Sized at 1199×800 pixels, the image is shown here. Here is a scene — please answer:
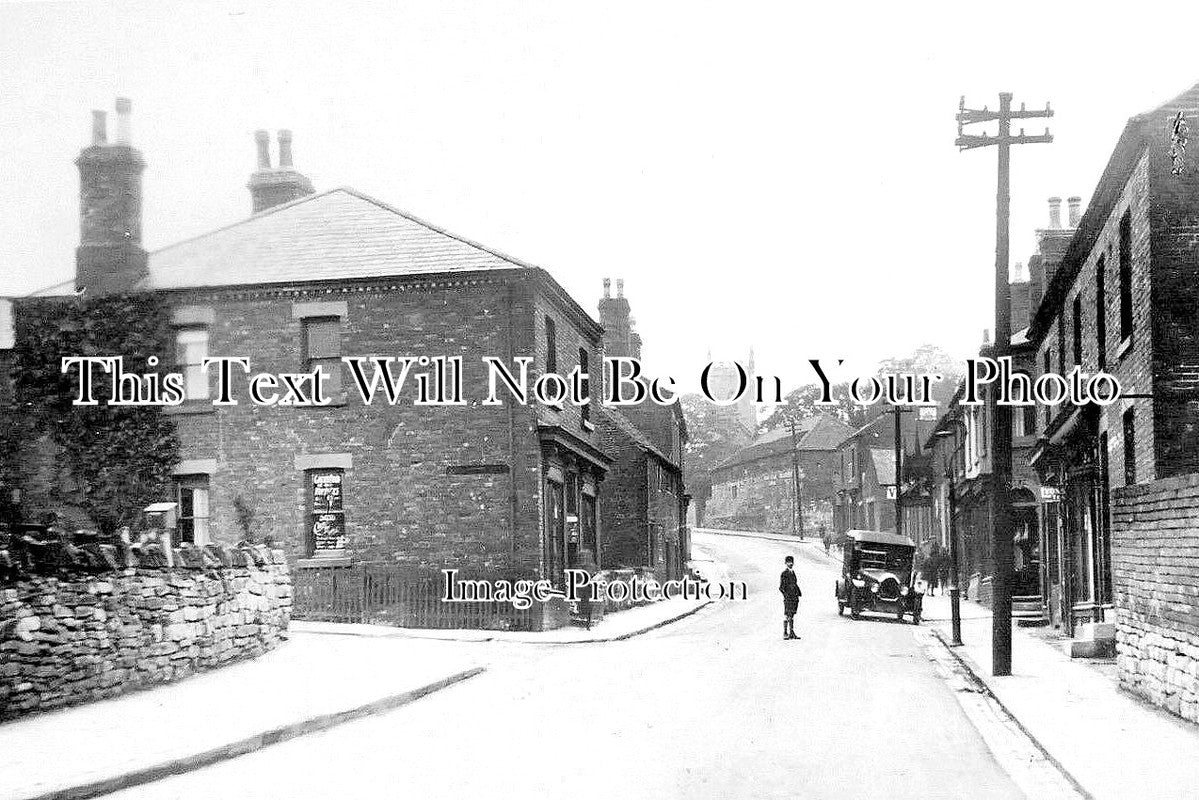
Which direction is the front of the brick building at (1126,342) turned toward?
to the viewer's left

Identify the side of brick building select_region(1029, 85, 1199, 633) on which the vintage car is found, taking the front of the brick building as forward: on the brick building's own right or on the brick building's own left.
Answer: on the brick building's own right

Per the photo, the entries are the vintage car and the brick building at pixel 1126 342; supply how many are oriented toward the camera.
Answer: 1

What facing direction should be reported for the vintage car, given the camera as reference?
facing the viewer

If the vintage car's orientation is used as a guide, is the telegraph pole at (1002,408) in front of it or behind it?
in front

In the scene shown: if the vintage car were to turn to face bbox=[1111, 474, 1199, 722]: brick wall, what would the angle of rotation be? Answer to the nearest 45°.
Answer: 0° — it already faces it

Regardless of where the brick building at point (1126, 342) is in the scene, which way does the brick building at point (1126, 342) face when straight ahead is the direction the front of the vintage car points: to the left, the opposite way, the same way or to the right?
to the right

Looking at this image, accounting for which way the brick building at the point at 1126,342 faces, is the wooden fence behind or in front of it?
in front
